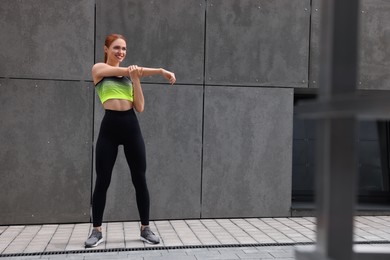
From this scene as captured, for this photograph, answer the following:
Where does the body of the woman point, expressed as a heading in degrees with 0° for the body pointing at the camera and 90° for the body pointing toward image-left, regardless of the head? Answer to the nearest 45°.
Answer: approximately 0°

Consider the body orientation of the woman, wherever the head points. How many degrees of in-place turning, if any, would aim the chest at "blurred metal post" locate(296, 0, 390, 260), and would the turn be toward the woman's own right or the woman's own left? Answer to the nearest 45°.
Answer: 0° — they already face it
